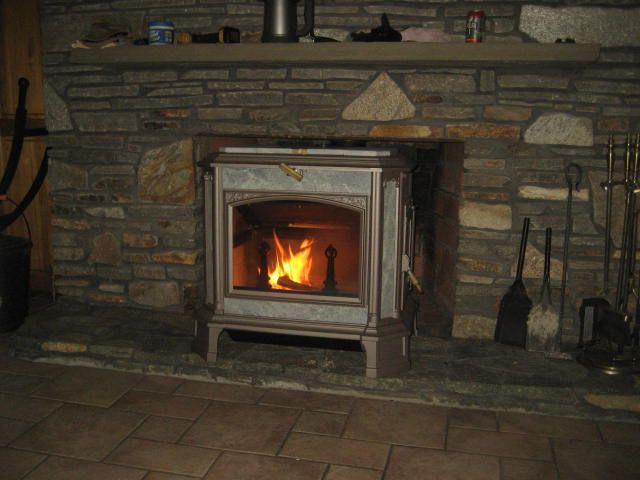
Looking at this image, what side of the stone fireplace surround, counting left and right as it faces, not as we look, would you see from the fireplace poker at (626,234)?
left

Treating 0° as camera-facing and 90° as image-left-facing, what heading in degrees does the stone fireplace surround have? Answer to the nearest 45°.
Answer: approximately 0°

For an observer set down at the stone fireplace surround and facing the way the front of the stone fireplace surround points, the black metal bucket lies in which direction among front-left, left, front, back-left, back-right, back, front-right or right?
right

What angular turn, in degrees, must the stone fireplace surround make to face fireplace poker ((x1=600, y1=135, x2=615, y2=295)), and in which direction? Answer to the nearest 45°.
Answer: approximately 90° to its left
